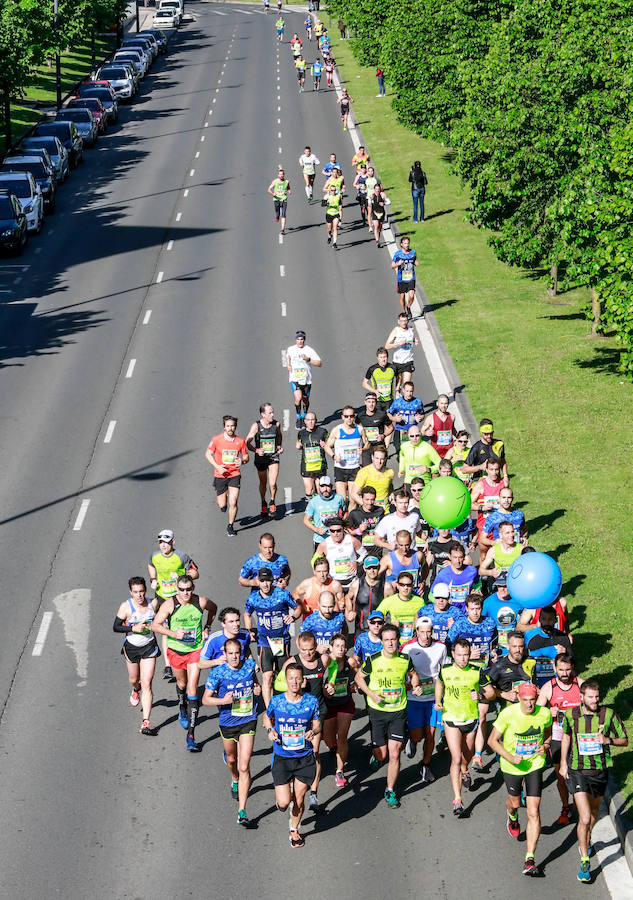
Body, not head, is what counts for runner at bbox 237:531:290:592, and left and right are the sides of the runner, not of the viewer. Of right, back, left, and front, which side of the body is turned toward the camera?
front

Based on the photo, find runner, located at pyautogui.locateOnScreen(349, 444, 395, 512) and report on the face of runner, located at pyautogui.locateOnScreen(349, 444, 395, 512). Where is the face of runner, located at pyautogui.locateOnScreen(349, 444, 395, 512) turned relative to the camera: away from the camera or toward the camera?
toward the camera

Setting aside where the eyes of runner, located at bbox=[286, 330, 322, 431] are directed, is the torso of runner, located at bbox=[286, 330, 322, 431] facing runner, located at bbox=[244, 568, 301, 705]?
yes

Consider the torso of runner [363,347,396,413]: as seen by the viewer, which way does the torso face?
toward the camera

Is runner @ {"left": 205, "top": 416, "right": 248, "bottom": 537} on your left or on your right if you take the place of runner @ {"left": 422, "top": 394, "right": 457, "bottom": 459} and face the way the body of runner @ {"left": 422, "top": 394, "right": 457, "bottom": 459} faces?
on your right

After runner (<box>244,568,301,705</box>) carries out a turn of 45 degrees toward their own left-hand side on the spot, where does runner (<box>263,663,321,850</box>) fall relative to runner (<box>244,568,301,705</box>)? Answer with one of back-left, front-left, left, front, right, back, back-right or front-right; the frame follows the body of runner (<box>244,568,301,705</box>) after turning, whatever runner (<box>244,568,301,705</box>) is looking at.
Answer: front-right

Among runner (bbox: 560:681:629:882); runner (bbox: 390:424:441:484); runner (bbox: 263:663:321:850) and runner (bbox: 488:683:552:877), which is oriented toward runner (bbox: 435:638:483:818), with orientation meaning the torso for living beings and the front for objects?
runner (bbox: 390:424:441:484)

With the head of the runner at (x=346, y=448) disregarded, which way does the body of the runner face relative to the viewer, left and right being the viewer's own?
facing the viewer

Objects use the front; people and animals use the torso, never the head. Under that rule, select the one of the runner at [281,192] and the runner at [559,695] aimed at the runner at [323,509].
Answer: the runner at [281,192]

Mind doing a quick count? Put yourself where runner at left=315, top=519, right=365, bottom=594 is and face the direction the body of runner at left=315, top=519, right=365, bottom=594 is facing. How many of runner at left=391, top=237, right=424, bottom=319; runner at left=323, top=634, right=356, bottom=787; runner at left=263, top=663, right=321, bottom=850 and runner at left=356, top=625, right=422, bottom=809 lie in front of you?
3

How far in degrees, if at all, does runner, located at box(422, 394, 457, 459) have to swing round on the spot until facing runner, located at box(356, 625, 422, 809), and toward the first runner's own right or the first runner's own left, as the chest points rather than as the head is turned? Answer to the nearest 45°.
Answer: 0° — they already face them

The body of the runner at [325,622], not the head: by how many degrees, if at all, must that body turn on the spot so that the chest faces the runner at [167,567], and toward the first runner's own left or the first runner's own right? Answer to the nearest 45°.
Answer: approximately 135° to the first runner's own right

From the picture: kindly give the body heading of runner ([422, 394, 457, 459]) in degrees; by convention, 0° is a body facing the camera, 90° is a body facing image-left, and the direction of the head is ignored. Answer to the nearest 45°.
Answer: approximately 0°

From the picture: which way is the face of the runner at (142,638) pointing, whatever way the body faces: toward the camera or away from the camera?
toward the camera

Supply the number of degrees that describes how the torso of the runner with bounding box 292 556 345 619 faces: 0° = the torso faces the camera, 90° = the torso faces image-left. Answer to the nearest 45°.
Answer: approximately 0°

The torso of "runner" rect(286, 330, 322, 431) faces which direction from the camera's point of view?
toward the camera
